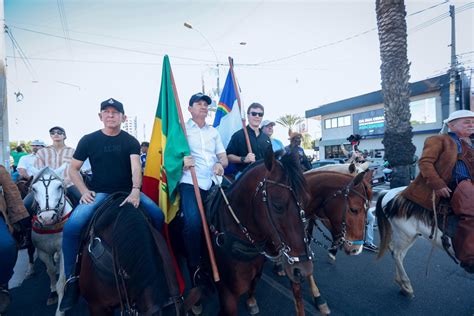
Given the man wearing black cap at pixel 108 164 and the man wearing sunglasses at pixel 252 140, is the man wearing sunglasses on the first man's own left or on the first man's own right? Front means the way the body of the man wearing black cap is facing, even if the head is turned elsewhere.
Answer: on the first man's own left

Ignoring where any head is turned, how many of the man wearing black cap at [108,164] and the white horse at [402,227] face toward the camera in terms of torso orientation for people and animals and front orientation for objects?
1
